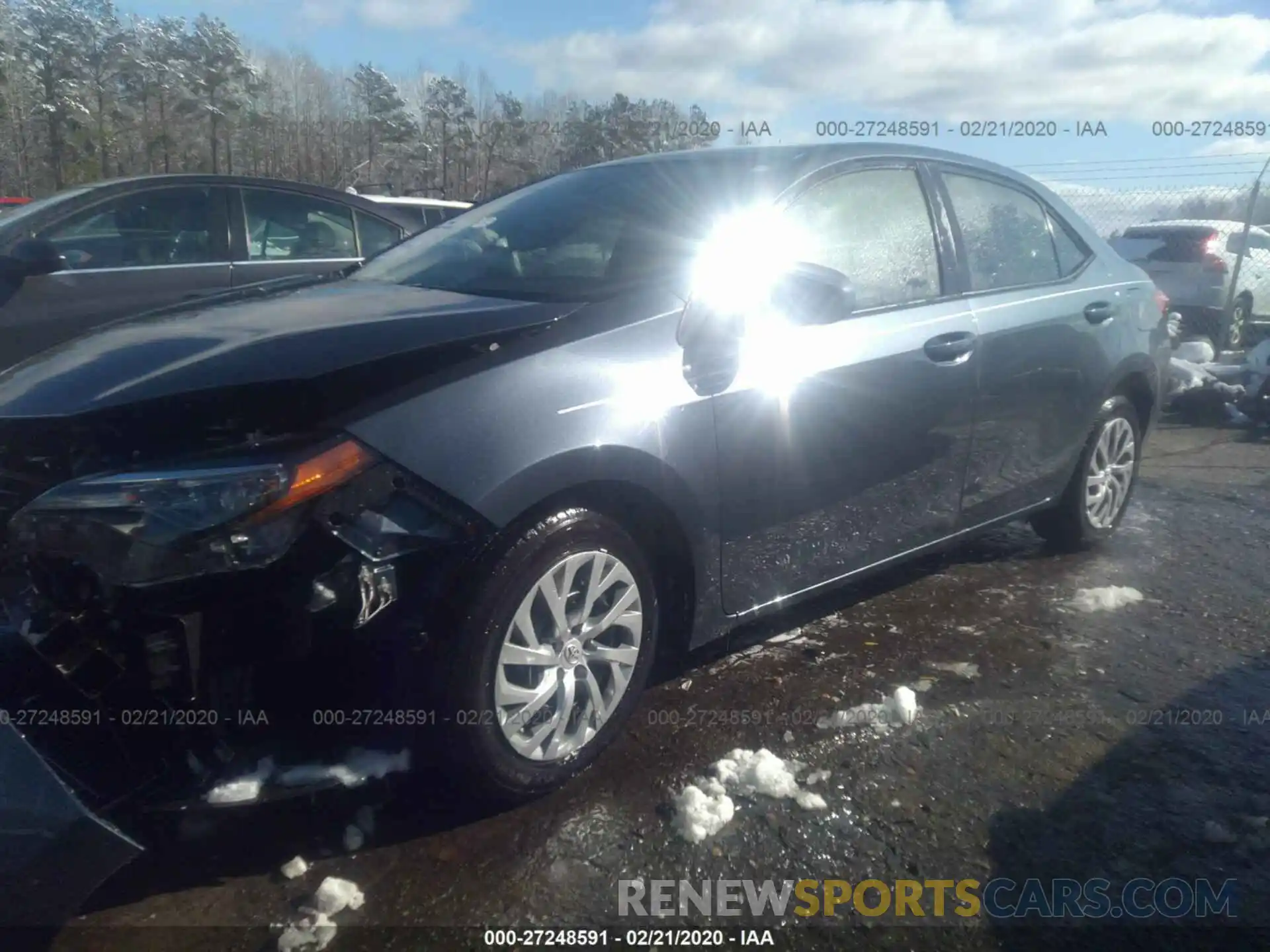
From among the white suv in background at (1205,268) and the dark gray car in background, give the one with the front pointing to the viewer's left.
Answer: the dark gray car in background

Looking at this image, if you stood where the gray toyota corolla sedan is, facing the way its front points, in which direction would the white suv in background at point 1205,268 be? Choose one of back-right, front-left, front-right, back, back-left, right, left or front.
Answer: back

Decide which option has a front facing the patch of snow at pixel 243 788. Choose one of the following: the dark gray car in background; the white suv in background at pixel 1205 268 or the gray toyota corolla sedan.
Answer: the gray toyota corolla sedan

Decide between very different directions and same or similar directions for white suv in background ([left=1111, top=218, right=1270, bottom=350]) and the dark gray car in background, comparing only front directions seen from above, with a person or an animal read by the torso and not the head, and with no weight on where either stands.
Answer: very different directions

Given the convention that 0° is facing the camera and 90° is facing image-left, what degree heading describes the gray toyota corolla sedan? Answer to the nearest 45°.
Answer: approximately 45°

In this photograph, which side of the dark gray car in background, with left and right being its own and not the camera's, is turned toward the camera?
left

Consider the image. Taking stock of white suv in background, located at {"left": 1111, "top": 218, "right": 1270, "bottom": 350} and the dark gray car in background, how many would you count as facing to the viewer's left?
1

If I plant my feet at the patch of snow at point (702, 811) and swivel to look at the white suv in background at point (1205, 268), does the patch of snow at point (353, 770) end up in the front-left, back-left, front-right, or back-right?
back-left

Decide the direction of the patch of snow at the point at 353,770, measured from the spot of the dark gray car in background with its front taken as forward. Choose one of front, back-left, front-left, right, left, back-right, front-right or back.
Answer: left

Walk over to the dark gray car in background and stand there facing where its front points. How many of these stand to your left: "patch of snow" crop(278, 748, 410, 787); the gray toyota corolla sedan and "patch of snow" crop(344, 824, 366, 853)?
3

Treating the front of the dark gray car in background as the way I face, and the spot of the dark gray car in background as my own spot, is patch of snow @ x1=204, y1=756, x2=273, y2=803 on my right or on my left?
on my left
